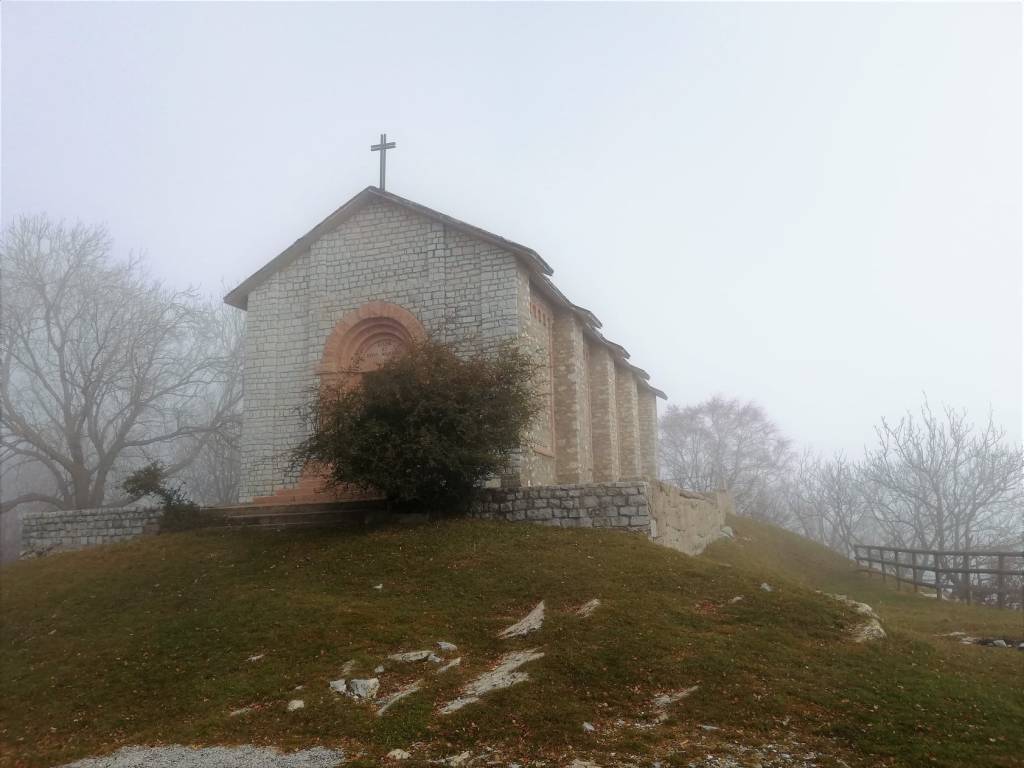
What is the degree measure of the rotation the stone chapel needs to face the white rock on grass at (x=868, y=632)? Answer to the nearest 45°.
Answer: approximately 90° to its left

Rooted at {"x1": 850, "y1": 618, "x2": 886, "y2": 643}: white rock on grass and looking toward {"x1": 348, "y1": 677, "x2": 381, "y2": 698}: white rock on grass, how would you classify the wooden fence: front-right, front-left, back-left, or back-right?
back-right

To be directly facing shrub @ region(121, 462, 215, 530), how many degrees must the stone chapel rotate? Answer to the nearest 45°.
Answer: approximately 45° to its right

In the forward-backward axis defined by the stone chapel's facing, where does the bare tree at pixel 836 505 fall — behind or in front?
behind

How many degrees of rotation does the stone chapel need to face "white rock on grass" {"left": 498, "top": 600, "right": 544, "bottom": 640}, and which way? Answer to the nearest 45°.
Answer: approximately 45° to its left

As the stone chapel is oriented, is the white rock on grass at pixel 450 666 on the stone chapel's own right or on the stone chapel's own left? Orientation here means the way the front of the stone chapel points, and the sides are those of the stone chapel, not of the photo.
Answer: on the stone chapel's own left

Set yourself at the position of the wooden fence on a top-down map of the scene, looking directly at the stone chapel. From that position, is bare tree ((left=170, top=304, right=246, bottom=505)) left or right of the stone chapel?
right

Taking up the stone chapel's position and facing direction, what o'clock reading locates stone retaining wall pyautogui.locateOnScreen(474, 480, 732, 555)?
The stone retaining wall is roughly at 9 o'clock from the stone chapel.

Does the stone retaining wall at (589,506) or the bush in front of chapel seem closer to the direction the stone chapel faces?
the bush in front of chapel

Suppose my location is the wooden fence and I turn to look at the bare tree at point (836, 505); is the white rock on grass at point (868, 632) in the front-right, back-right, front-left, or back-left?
back-left

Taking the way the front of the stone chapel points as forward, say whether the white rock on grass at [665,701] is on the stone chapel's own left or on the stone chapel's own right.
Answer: on the stone chapel's own left

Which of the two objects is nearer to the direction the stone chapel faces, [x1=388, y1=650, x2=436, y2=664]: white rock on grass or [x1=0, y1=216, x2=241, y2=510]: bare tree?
the white rock on grass

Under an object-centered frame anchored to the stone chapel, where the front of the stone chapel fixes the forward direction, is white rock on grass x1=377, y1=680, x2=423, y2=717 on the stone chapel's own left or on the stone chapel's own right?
on the stone chapel's own left

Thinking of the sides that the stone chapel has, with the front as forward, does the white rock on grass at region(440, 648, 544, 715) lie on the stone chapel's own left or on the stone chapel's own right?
on the stone chapel's own left

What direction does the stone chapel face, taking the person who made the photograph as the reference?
facing the viewer and to the left of the viewer

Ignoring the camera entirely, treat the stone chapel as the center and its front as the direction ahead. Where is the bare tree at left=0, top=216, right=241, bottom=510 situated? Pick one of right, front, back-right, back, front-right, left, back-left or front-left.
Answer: right

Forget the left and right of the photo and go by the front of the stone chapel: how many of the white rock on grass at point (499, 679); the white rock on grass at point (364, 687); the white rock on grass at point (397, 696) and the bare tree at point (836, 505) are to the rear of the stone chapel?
1

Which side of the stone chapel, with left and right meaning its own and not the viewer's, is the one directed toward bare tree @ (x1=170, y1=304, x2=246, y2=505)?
right

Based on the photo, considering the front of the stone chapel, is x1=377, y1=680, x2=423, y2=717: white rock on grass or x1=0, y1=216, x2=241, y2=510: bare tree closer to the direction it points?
the white rock on grass
